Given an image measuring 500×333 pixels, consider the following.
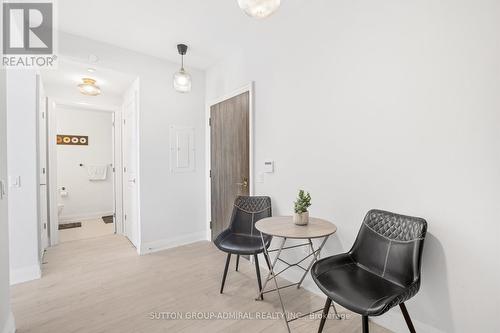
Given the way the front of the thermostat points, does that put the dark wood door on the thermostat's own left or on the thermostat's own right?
on the thermostat's own right

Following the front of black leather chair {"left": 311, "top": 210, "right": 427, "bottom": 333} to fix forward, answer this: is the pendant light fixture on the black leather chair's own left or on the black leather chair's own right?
on the black leather chair's own right

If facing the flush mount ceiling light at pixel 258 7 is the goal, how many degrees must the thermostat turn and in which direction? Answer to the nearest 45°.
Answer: approximately 45° to its left

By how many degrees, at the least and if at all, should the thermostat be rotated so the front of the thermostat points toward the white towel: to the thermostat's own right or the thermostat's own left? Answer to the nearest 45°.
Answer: approximately 90° to the thermostat's own right

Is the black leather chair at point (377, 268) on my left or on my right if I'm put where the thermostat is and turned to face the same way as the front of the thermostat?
on my left

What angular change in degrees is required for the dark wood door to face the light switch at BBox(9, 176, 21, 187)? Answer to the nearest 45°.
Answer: approximately 45° to its right

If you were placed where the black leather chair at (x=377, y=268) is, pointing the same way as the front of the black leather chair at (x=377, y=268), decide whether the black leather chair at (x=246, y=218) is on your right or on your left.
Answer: on your right

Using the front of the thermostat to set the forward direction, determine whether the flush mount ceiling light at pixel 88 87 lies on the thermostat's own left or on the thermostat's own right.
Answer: on the thermostat's own right
